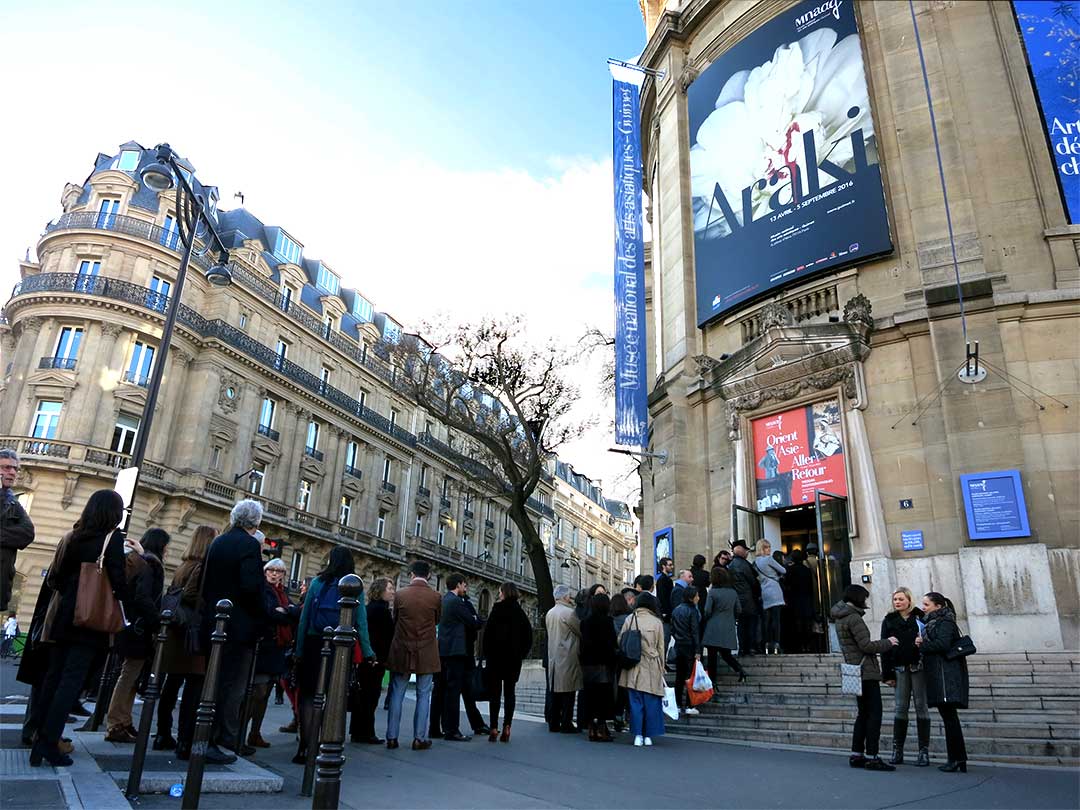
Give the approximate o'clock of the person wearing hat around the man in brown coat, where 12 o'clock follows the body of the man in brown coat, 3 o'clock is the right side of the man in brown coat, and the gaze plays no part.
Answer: The person wearing hat is roughly at 2 o'clock from the man in brown coat.

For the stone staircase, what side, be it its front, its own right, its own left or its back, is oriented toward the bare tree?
right

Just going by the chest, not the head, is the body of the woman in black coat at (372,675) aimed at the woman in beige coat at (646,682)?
yes

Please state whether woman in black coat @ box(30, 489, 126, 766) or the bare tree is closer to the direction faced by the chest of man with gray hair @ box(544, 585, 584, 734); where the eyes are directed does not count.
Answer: the bare tree

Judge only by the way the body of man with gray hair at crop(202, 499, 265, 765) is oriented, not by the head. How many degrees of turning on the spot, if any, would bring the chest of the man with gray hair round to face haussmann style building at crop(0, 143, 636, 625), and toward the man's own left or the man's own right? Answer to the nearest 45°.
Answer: approximately 45° to the man's own left

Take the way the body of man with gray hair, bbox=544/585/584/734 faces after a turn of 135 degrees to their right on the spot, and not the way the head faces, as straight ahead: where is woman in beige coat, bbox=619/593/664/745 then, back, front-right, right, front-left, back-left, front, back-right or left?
front-left

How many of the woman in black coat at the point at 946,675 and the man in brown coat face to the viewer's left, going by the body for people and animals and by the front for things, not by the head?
1

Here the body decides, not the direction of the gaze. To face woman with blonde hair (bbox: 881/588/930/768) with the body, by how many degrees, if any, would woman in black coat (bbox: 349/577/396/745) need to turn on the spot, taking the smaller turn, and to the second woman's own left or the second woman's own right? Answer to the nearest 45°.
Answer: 0° — they already face them

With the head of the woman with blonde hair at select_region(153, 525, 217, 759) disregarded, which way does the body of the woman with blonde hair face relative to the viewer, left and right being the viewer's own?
facing away from the viewer and to the right of the viewer

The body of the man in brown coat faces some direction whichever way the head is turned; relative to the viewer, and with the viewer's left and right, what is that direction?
facing away from the viewer

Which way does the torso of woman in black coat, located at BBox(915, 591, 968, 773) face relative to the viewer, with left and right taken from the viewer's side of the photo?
facing to the left of the viewer
